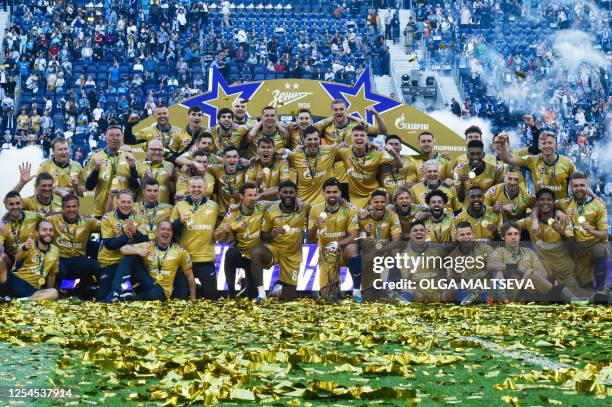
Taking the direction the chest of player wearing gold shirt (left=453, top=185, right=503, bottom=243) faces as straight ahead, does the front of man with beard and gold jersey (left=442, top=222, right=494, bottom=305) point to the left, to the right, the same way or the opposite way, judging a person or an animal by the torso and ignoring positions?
the same way

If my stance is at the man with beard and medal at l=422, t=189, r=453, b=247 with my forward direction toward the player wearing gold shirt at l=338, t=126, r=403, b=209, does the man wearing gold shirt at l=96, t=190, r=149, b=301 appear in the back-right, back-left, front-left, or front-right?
front-left

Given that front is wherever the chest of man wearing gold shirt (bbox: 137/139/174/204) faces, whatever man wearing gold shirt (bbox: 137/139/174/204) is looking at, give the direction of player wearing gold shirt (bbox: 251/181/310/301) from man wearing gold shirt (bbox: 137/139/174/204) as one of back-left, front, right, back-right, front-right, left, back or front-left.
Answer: front-left

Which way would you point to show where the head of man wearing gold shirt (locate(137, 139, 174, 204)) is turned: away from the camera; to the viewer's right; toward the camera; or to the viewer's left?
toward the camera

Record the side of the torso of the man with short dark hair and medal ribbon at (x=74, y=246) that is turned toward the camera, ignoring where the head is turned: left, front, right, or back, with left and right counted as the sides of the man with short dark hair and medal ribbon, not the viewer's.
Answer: front

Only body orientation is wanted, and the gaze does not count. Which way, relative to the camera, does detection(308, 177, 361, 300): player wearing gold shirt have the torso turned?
toward the camera

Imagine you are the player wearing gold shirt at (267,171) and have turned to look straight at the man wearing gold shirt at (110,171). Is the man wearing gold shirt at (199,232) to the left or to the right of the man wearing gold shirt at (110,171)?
left

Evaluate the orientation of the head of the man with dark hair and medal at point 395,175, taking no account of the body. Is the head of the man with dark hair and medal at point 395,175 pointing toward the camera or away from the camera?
toward the camera

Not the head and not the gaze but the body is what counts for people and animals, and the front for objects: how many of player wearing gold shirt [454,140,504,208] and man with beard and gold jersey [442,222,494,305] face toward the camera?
2

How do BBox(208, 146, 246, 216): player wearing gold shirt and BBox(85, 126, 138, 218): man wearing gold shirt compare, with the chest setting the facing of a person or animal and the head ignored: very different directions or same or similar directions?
same or similar directions

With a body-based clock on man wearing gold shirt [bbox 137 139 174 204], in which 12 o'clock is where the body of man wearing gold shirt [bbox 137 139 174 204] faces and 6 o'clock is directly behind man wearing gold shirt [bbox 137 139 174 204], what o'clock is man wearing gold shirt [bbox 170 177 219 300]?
man wearing gold shirt [bbox 170 177 219 300] is roughly at 11 o'clock from man wearing gold shirt [bbox 137 139 174 204].

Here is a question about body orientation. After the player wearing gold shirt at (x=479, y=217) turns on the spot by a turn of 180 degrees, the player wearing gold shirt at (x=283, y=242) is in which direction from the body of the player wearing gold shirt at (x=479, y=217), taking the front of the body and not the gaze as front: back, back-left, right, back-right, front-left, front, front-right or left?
left

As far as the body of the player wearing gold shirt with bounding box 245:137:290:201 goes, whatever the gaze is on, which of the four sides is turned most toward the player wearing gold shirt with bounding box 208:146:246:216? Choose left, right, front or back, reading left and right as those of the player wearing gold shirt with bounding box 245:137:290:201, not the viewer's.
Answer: right

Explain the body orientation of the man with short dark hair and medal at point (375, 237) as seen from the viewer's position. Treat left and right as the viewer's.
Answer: facing the viewer

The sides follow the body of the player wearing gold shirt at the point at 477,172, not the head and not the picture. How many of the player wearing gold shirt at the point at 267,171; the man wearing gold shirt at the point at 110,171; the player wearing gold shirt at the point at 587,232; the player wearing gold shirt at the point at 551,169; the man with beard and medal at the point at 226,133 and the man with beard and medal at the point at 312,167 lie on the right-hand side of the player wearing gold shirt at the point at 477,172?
4

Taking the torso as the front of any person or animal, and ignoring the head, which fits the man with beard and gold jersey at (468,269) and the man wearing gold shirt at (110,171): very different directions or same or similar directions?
same or similar directions

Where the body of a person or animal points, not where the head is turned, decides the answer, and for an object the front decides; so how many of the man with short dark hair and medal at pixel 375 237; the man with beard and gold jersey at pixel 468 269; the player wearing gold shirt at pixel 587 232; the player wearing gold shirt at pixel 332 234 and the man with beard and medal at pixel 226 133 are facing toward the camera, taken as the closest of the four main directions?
5
